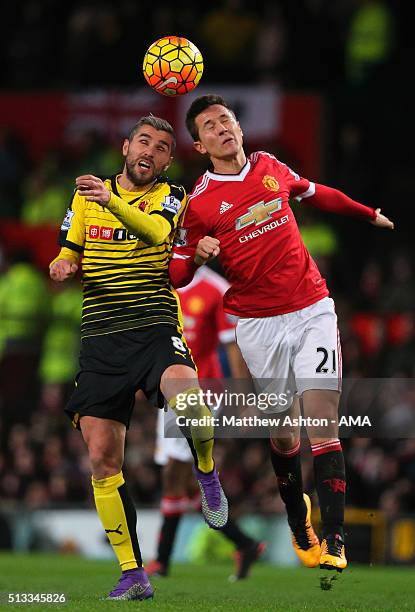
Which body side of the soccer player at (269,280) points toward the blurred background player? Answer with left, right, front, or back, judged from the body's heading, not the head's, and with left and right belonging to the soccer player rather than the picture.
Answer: back

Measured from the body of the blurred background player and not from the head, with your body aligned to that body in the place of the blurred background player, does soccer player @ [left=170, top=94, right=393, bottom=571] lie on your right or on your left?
on your left

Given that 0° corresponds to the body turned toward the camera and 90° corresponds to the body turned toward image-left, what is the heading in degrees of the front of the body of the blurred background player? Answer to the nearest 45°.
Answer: approximately 45°

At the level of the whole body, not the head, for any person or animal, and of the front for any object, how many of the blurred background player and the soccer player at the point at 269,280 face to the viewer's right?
0

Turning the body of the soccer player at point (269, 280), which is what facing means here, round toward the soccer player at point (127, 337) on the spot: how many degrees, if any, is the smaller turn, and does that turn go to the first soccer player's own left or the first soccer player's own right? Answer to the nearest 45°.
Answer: approximately 45° to the first soccer player's own right

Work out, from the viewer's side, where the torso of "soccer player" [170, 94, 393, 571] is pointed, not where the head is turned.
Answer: toward the camera

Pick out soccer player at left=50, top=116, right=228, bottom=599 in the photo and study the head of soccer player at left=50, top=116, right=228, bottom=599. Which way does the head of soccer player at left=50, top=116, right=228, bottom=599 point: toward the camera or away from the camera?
toward the camera

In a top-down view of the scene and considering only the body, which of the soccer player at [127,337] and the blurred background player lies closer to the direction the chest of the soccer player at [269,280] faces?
the soccer player
